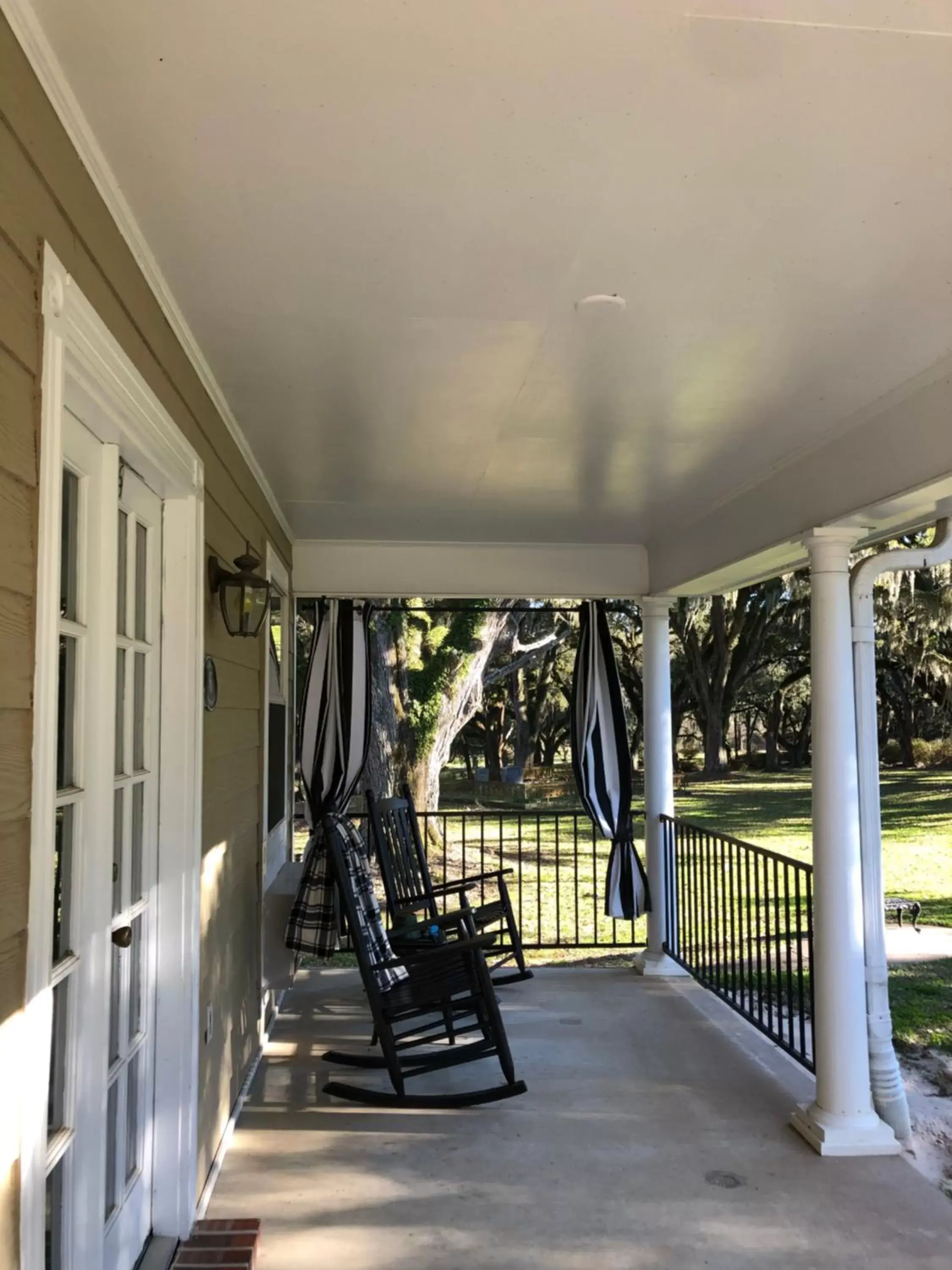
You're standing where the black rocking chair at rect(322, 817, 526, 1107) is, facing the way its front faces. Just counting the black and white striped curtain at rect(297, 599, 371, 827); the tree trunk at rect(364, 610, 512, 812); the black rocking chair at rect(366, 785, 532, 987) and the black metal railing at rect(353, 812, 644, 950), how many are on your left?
4

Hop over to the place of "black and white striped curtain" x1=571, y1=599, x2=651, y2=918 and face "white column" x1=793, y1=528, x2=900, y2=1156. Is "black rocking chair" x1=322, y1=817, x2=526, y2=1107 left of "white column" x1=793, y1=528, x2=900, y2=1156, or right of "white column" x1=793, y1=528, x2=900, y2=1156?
right

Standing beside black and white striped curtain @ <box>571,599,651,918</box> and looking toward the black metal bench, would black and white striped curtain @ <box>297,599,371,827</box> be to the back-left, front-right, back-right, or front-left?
back-left

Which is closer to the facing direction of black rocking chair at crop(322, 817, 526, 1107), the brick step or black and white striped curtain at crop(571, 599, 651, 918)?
the black and white striped curtain

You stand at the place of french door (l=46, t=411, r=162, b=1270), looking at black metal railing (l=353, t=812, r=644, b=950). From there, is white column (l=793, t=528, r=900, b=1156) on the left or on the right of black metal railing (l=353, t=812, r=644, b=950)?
right

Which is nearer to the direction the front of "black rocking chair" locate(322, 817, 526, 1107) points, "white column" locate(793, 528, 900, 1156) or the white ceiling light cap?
the white column

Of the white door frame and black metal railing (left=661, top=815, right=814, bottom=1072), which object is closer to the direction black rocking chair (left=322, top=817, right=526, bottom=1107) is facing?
the black metal railing

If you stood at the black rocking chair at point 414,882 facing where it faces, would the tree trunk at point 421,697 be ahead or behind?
behind

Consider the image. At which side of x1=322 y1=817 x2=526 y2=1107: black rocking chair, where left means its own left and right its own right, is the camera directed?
right

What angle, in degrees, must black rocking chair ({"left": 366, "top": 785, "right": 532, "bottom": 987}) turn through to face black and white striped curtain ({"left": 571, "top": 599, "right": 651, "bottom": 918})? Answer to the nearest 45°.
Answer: approximately 90° to its left

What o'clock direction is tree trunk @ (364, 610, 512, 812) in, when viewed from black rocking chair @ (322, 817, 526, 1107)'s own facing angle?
The tree trunk is roughly at 9 o'clock from the black rocking chair.

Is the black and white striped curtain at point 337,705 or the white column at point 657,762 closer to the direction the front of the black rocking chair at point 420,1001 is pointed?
the white column
